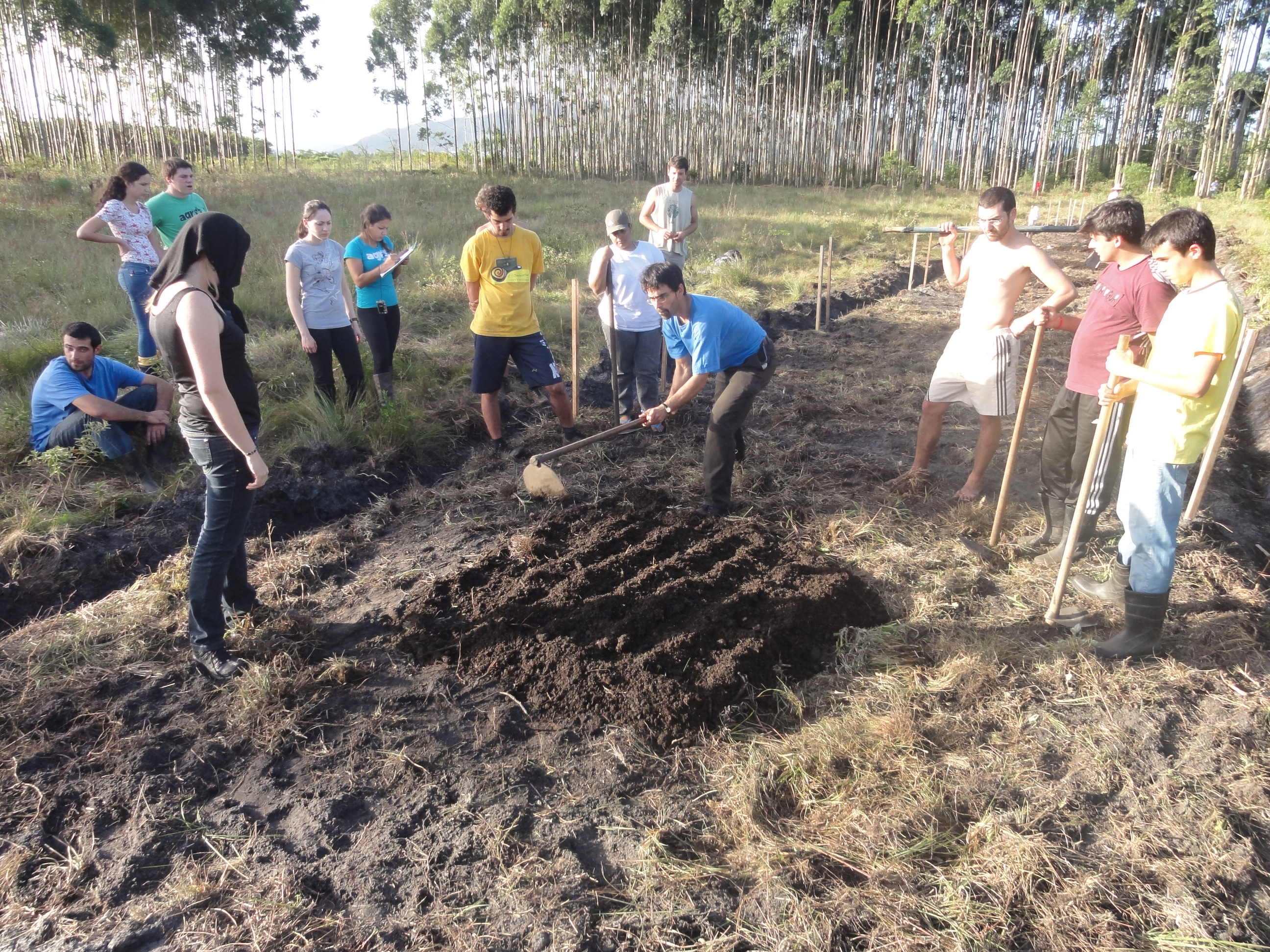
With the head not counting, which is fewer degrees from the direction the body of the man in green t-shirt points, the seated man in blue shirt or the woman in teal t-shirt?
the woman in teal t-shirt

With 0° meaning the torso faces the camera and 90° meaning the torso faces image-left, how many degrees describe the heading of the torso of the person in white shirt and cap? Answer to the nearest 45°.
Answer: approximately 0°

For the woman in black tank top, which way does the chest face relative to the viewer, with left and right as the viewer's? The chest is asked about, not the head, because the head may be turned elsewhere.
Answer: facing to the right of the viewer

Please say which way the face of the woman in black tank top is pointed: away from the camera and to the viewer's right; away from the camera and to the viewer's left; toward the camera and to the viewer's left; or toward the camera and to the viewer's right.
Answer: away from the camera and to the viewer's right

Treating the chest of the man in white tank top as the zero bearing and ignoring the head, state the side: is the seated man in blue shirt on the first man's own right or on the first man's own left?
on the first man's own right

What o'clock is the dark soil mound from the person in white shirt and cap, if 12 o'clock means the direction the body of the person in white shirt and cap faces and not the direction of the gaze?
The dark soil mound is roughly at 12 o'clock from the person in white shirt and cap.

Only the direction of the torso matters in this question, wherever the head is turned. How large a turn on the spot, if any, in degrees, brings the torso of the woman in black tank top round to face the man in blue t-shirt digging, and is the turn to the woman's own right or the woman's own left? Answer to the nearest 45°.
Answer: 0° — they already face them

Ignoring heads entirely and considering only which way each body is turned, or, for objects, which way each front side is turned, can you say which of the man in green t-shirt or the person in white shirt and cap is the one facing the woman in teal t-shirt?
the man in green t-shirt

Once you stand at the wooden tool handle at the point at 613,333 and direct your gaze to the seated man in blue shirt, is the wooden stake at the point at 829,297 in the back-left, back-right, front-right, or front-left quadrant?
back-right

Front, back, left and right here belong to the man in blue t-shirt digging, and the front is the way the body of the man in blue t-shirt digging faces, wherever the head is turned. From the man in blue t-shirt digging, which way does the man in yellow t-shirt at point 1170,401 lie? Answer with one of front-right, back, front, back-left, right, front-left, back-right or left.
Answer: left
